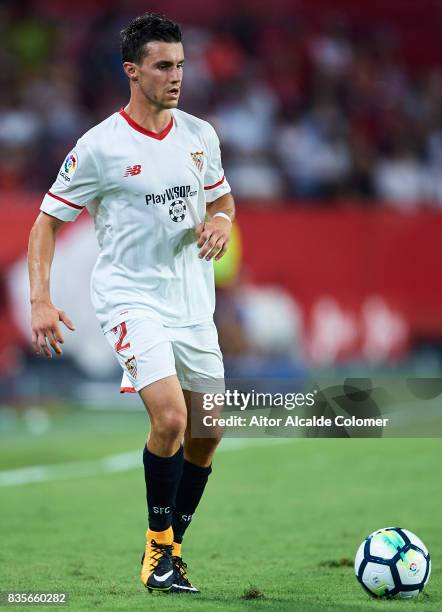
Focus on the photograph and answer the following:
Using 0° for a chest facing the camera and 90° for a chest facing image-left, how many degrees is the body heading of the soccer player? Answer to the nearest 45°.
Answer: approximately 315°
